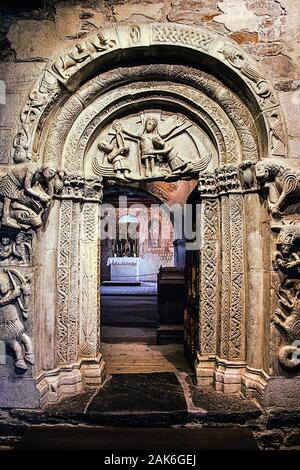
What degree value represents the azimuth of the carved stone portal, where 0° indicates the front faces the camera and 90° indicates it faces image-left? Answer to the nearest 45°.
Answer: approximately 0°
